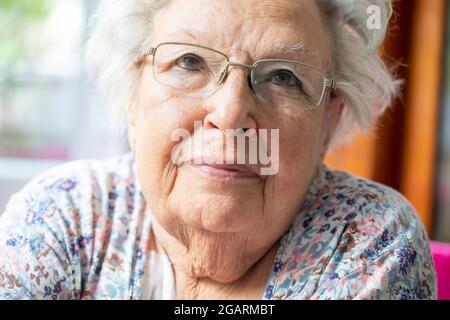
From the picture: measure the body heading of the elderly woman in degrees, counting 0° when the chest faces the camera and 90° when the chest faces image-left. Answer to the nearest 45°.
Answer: approximately 0°

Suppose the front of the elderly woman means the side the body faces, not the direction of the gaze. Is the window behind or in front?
behind
